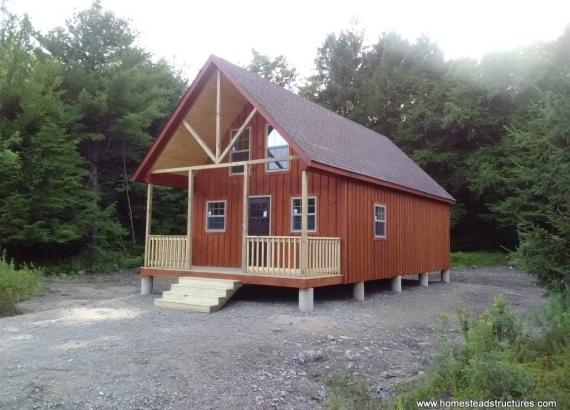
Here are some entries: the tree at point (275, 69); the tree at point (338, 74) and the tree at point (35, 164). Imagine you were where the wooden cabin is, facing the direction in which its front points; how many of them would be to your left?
0

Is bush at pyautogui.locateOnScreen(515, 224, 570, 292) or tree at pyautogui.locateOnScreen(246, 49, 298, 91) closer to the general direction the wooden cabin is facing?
the bush

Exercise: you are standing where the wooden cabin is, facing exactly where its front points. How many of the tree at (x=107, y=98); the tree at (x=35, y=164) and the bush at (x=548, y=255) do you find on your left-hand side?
1

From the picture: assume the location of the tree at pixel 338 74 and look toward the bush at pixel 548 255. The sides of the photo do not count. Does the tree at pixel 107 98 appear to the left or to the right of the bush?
right

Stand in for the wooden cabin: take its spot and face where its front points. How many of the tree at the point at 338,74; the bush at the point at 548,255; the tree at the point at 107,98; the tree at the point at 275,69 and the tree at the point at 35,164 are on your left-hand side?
1

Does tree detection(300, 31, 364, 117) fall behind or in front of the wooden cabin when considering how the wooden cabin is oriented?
behind

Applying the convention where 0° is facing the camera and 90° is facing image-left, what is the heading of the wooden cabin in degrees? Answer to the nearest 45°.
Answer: approximately 45°

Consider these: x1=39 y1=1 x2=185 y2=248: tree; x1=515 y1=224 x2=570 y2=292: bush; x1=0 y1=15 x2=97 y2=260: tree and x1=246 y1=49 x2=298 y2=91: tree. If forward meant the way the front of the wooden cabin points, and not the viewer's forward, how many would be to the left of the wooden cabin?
1

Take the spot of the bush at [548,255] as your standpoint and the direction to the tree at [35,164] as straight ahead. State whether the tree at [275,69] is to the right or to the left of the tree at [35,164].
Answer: right

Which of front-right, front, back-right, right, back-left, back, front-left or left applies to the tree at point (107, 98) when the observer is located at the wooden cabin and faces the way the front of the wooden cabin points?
right

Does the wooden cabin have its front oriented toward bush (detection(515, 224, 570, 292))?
no

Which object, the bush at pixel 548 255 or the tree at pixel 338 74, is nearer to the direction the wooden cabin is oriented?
the bush

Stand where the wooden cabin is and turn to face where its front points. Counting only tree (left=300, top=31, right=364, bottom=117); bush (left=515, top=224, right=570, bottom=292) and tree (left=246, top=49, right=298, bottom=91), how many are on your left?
1

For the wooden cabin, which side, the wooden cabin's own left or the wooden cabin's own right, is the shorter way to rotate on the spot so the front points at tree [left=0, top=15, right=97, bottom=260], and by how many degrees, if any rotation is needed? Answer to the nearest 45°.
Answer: approximately 90° to the wooden cabin's own right

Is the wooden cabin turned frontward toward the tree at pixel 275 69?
no
